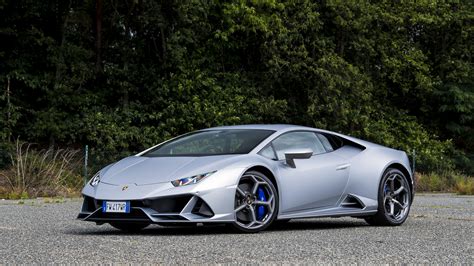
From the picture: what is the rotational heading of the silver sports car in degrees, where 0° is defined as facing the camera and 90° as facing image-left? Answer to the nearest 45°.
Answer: approximately 45°
